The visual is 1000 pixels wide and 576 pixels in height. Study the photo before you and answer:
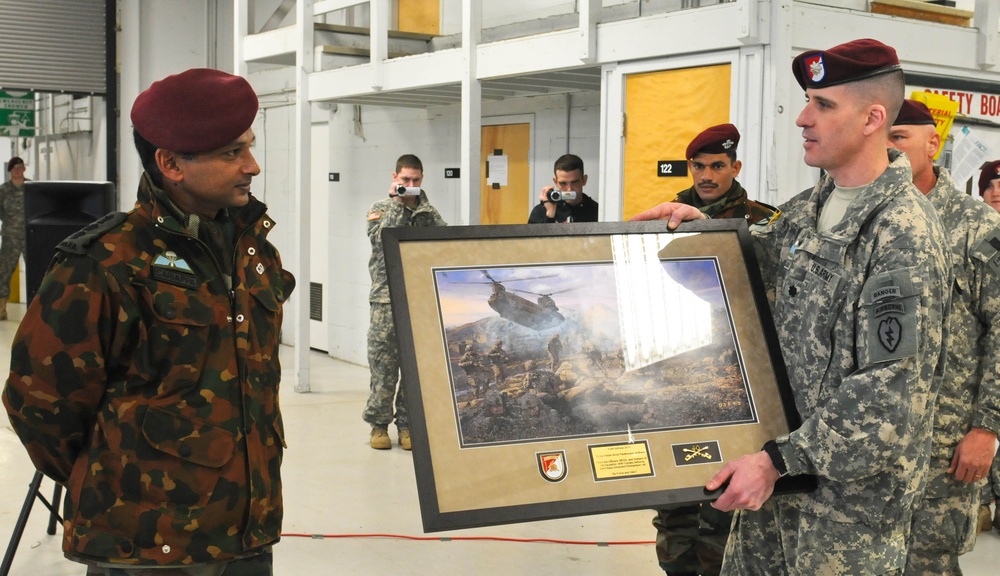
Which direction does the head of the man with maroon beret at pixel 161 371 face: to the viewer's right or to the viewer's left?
to the viewer's right

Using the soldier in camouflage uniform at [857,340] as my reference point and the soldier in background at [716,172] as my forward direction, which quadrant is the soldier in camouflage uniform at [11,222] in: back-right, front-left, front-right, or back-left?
front-left

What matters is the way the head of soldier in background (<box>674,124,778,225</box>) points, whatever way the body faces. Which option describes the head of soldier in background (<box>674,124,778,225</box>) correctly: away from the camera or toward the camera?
toward the camera

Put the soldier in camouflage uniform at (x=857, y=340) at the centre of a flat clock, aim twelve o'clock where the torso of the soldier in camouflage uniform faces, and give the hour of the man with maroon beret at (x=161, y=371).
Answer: The man with maroon beret is roughly at 1 o'clock from the soldier in camouflage uniform.

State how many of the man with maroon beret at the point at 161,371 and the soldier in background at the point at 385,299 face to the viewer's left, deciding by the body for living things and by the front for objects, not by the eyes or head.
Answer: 0

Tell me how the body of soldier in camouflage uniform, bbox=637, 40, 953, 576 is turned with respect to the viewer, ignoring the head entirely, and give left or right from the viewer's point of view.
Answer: facing the viewer and to the left of the viewer

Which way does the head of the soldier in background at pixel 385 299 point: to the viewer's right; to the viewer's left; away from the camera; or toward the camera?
toward the camera

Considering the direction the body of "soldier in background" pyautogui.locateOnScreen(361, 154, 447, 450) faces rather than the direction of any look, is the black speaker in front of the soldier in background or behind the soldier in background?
in front

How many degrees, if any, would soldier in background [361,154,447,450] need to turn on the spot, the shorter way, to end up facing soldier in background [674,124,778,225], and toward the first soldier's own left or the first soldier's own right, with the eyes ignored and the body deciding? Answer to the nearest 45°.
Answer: approximately 45° to the first soldier's own left

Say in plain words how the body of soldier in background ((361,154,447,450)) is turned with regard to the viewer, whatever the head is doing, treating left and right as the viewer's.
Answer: facing the viewer

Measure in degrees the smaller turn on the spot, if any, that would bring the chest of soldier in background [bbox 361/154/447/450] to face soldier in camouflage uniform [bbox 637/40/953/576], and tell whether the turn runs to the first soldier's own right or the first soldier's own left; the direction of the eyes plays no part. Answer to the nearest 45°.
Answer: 0° — they already face them

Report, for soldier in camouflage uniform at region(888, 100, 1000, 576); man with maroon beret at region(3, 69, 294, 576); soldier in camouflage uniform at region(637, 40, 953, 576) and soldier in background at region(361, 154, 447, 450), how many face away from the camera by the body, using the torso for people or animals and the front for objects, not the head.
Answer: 0

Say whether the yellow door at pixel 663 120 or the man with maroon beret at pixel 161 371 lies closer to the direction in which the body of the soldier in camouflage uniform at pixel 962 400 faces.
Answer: the man with maroon beret

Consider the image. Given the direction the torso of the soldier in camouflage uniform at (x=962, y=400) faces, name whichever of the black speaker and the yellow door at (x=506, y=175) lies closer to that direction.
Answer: the black speaker

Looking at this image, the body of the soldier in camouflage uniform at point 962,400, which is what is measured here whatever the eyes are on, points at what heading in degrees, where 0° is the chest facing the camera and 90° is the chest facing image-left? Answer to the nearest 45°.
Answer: approximately 45°

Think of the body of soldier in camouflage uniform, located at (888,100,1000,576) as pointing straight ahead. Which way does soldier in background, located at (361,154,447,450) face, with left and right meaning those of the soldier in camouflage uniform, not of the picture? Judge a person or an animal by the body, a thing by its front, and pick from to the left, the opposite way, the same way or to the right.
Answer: to the left

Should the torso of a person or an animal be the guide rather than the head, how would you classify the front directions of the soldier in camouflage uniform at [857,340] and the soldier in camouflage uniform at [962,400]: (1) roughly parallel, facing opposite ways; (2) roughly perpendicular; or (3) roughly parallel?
roughly parallel

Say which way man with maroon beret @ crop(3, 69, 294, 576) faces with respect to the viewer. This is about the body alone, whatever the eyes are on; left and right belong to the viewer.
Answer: facing the viewer and to the right of the viewer

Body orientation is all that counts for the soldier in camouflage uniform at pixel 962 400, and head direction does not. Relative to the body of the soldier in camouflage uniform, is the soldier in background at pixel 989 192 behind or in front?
behind
